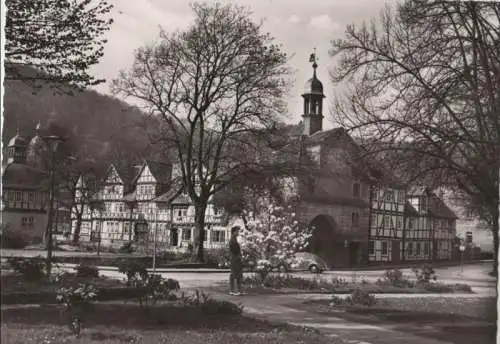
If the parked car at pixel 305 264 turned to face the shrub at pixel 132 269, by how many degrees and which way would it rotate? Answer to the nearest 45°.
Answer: approximately 45° to its left

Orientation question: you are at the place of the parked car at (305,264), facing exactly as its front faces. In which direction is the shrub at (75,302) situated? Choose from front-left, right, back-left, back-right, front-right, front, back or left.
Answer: front-left

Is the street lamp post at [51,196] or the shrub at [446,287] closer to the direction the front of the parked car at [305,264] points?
the street lamp post

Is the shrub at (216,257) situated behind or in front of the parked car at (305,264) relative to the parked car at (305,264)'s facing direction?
in front

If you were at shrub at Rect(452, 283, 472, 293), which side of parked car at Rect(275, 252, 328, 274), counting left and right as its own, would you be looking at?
back

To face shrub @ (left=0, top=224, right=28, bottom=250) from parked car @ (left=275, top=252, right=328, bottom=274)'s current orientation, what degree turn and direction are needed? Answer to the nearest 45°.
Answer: approximately 45° to its left

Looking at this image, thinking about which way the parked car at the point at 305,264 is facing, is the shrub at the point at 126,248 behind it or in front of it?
in front

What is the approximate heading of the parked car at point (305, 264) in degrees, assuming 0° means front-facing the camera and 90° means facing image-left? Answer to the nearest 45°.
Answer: approximately 90°

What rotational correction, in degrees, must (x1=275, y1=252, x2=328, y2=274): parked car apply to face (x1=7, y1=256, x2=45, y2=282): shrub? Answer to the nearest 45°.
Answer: approximately 45° to its left

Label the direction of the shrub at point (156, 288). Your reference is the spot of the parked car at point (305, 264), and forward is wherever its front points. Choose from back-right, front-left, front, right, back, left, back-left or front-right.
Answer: front-left

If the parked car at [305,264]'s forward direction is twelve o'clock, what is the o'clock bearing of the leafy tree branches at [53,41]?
The leafy tree branches is roughly at 11 o'clock from the parked car.

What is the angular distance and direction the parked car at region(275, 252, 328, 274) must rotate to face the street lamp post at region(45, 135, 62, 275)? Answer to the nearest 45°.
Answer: approximately 45° to its left
